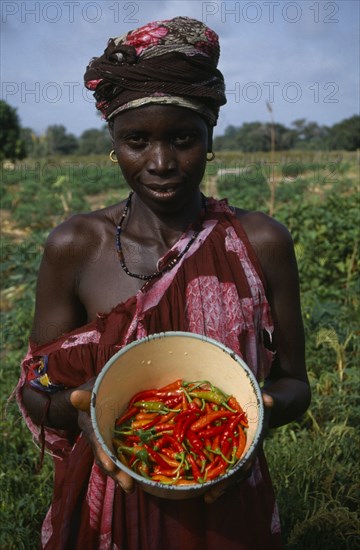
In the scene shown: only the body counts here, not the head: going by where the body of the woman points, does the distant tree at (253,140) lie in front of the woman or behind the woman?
behind

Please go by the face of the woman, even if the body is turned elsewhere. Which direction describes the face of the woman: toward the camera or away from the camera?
toward the camera

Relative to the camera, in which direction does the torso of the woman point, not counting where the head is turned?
toward the camera

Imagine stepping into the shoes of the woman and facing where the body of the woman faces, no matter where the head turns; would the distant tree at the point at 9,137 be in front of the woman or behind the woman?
behind
